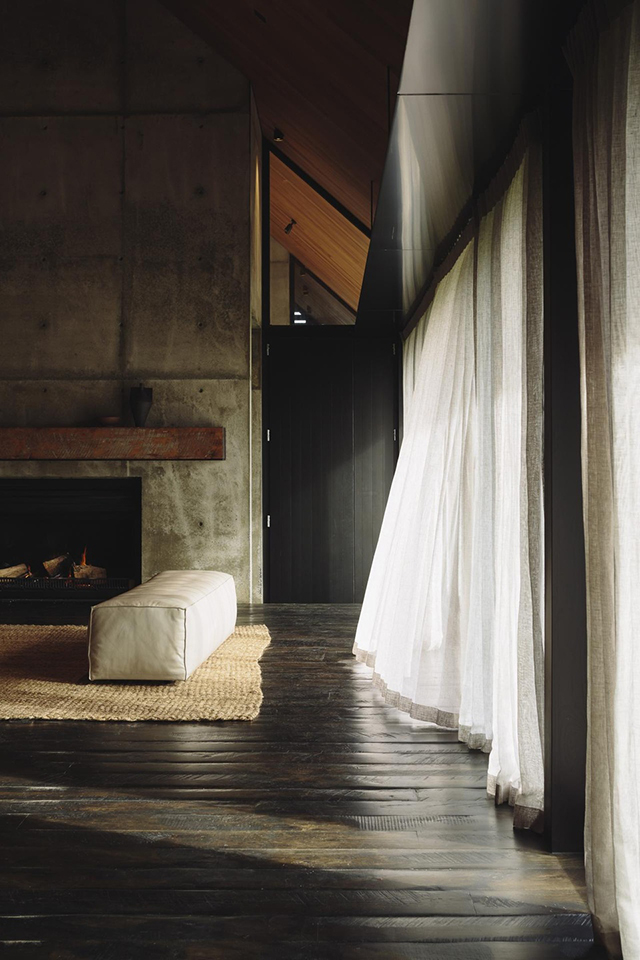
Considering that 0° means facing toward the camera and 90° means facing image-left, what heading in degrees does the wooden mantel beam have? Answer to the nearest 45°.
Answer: approximately 0°

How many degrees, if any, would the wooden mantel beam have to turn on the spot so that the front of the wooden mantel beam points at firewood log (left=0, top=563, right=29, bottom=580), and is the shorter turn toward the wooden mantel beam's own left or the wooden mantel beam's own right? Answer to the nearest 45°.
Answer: approximately 135° to the wooden mantel beam's own right

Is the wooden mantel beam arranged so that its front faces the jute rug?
yes

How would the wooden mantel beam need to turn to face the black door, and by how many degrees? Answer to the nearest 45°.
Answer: approximately 90° to its left

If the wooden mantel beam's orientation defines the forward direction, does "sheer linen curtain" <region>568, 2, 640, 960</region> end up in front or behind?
in front

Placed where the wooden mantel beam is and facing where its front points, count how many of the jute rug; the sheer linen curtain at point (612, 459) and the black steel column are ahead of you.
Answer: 3

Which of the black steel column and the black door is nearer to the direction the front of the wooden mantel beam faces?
the black steel column
